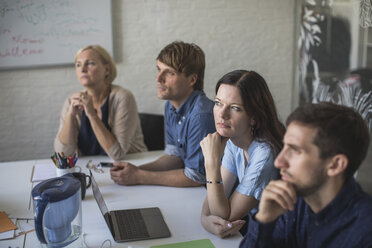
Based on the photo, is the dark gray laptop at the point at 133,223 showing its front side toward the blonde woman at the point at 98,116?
no

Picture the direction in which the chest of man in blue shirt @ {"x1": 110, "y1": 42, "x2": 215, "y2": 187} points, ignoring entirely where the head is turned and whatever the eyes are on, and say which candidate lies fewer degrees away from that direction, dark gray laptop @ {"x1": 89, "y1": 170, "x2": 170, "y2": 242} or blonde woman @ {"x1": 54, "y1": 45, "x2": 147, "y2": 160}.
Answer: the dark gray laptop

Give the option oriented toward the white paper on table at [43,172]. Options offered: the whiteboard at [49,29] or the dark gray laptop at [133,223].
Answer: the whiteboard

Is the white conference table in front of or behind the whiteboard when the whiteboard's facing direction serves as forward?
in front

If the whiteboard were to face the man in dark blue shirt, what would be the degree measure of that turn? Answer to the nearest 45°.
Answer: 0° — it already faces them

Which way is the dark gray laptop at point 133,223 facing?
to the viewer's right

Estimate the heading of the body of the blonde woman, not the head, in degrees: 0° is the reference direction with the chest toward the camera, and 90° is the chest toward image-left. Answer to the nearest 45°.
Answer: approximately 45°

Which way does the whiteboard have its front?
toward the camera

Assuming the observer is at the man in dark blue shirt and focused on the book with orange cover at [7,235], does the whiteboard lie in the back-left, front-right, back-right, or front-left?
front-right

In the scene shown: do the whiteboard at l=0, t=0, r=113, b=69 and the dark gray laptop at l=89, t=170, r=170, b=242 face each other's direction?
no

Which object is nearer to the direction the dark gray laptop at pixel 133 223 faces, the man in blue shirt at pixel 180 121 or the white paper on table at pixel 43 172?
the man in blue shirt

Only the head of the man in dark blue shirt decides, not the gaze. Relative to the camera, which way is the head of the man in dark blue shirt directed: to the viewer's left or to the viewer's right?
to the viewer's left

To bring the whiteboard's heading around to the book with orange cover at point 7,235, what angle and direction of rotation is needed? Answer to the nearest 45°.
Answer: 0° — it already faces it

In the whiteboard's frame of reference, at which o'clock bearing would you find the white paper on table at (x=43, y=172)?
The white paper on table is roughly at 12 o'clock from the whiteboard.

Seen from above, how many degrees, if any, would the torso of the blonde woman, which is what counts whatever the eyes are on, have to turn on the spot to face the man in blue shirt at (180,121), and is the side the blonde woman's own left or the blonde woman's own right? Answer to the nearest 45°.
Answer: approximately 90° to the blonde woman's own left
